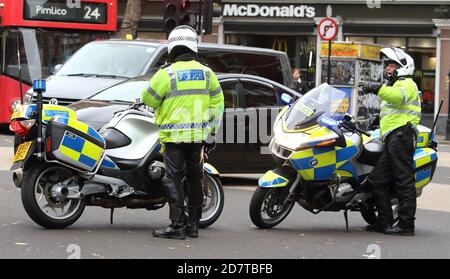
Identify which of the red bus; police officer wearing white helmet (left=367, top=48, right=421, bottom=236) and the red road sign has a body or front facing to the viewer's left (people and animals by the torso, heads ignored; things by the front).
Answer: the police officer wearing white helmet

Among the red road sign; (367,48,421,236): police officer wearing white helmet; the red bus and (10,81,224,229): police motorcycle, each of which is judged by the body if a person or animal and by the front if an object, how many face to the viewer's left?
1

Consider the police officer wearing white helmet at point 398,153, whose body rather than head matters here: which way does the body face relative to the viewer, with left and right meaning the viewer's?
facing to the left of the viewer

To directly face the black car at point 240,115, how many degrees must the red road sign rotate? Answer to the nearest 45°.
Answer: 0° — it already faces it

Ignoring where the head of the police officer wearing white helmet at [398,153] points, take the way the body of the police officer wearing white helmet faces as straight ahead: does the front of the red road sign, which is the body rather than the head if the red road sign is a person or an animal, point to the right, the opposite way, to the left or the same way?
to the left

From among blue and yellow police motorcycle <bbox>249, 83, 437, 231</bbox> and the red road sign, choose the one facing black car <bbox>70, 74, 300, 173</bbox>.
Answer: the red road sign

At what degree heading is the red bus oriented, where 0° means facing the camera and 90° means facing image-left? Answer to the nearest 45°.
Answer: approximately 0°

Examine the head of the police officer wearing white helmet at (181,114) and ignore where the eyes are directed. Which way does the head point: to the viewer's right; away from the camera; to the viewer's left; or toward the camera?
away from the camera
